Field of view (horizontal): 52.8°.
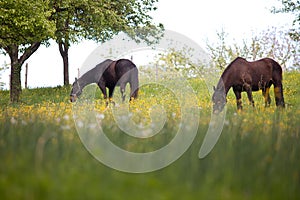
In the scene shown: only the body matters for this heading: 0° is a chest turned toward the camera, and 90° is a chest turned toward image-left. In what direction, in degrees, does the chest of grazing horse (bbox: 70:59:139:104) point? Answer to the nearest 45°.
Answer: approximately 90°

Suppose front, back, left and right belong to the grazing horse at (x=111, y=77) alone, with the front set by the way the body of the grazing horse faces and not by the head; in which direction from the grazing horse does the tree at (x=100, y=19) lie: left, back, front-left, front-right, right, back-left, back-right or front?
right

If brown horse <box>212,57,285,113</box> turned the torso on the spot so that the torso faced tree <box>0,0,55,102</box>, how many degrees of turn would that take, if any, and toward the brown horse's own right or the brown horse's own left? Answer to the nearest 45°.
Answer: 0° — it already faces it

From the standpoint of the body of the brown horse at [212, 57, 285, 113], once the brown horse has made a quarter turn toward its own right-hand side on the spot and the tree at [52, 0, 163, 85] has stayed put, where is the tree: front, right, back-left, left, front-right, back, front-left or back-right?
front-left

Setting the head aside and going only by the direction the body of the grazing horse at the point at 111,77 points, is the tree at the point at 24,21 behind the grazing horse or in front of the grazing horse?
in front

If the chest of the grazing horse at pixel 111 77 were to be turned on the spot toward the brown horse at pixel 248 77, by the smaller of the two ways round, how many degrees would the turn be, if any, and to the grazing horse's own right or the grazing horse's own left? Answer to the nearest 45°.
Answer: approximately 135° to the grazing horse's own left

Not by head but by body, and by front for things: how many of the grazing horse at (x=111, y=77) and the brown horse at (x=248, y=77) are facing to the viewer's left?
2

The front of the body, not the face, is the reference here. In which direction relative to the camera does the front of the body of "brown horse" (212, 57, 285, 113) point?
to the viewer's left
